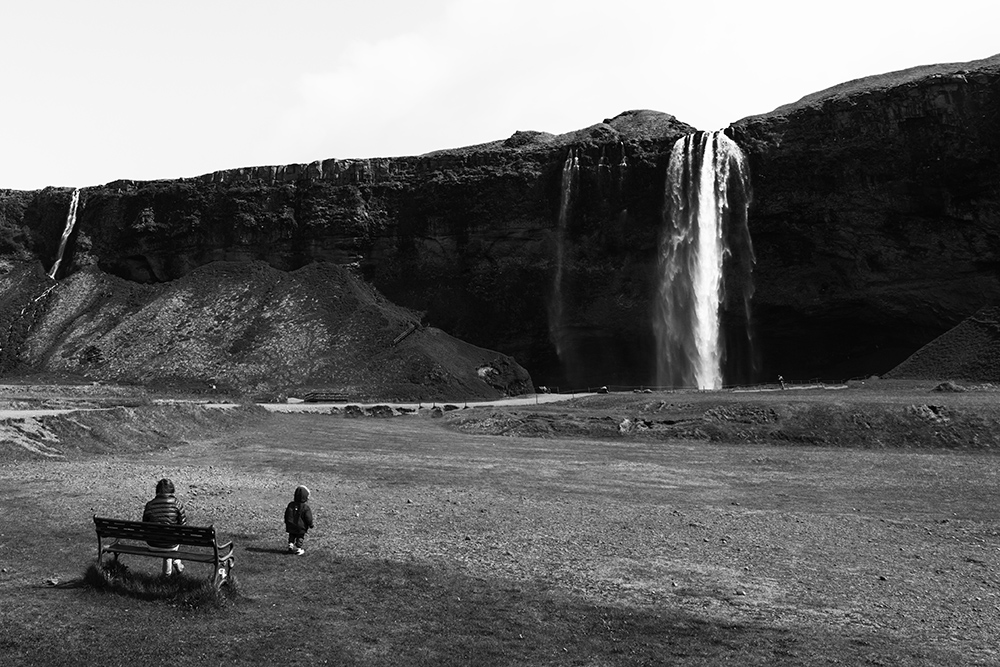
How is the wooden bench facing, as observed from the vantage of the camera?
facing away from the viewer and to the right of the viewer

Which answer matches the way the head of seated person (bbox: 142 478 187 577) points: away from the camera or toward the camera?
away from the camera
